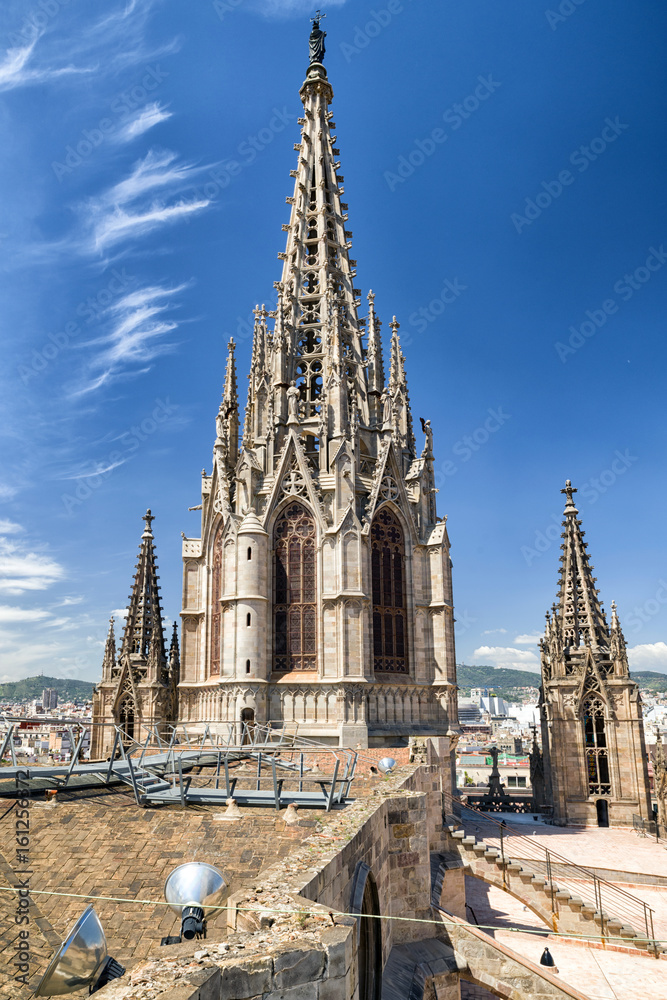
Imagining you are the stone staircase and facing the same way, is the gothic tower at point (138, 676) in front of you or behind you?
behind

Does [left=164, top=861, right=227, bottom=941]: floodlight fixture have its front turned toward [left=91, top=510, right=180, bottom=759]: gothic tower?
yes

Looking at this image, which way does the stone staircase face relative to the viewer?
to the viewer's right

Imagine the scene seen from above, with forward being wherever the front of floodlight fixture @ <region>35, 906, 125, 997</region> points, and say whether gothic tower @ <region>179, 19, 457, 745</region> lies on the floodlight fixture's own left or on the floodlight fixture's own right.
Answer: on the floodlight fixture's own right

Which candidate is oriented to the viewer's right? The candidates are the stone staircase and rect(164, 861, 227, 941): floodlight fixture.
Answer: the stone staircase

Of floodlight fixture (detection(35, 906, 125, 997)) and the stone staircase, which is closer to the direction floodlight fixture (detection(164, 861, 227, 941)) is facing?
the stone staircase

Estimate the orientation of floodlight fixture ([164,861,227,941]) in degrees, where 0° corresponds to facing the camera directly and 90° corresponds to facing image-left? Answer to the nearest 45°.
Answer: approximately 180°

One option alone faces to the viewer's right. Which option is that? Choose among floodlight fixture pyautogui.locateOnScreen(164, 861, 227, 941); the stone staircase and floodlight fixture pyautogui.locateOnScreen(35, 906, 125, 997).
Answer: the stone staircase

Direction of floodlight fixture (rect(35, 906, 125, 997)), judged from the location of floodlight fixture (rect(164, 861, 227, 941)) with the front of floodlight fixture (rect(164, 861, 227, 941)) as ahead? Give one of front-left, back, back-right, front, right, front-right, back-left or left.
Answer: back-left
